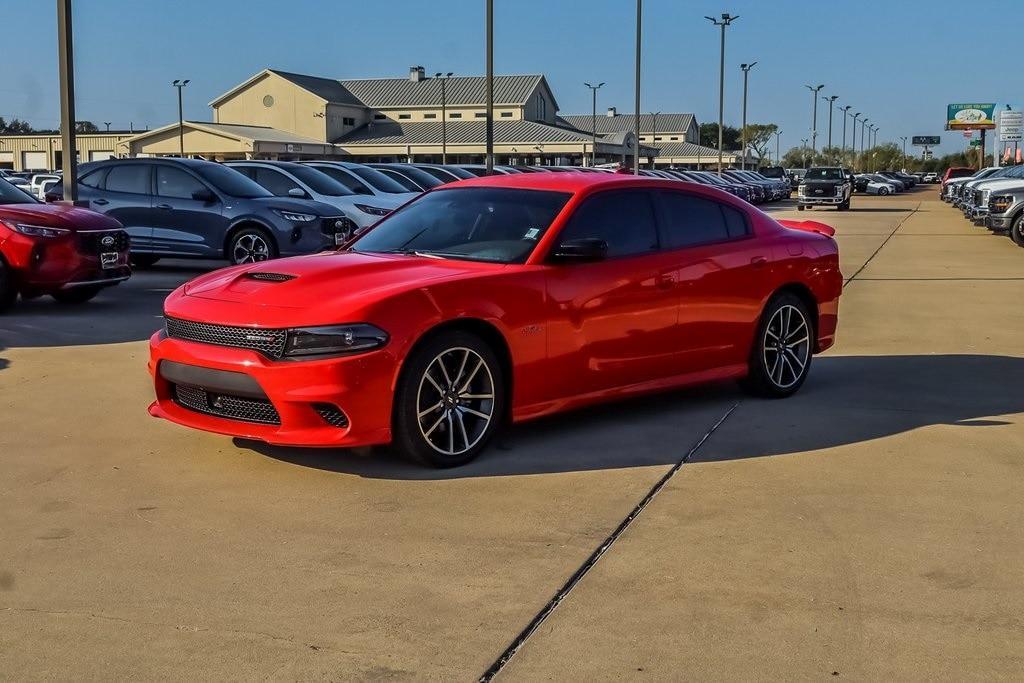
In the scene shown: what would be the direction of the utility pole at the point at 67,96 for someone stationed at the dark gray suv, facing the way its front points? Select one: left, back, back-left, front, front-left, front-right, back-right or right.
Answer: back

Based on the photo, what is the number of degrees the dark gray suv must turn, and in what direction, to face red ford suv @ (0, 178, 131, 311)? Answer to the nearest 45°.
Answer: approximately 45° to its right

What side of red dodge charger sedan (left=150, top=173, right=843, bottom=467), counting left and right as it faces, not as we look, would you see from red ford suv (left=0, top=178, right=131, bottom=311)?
right

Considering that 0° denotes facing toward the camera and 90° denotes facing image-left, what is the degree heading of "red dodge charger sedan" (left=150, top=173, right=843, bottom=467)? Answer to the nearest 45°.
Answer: approximately 45°

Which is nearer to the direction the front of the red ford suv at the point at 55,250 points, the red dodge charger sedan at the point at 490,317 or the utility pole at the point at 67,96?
the red dodge charger sedan

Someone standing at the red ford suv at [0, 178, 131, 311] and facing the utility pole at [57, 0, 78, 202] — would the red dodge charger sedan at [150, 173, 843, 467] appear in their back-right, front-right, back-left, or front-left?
back-right

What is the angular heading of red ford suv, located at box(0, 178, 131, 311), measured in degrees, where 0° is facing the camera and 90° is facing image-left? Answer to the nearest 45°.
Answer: approximately 315°

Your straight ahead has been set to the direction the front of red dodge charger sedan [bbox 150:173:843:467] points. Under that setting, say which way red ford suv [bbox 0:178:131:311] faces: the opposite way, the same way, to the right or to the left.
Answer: to the left

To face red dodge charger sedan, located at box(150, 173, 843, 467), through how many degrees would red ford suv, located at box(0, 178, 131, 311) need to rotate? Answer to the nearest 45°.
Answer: approximately 45° to its right

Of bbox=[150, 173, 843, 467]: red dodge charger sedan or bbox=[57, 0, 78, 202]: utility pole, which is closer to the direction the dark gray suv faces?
the red dodge charger sedan

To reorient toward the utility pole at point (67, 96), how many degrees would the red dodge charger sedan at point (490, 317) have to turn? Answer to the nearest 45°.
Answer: approximately 90° to its right

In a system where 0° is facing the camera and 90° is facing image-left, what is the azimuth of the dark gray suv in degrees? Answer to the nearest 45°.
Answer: approximately 315°

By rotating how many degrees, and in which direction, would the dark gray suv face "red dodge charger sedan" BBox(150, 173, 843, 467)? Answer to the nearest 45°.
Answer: approximately 45° to its right
